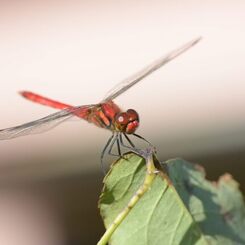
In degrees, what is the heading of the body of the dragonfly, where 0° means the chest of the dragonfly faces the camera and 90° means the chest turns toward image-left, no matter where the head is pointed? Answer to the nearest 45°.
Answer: approximately 315°
